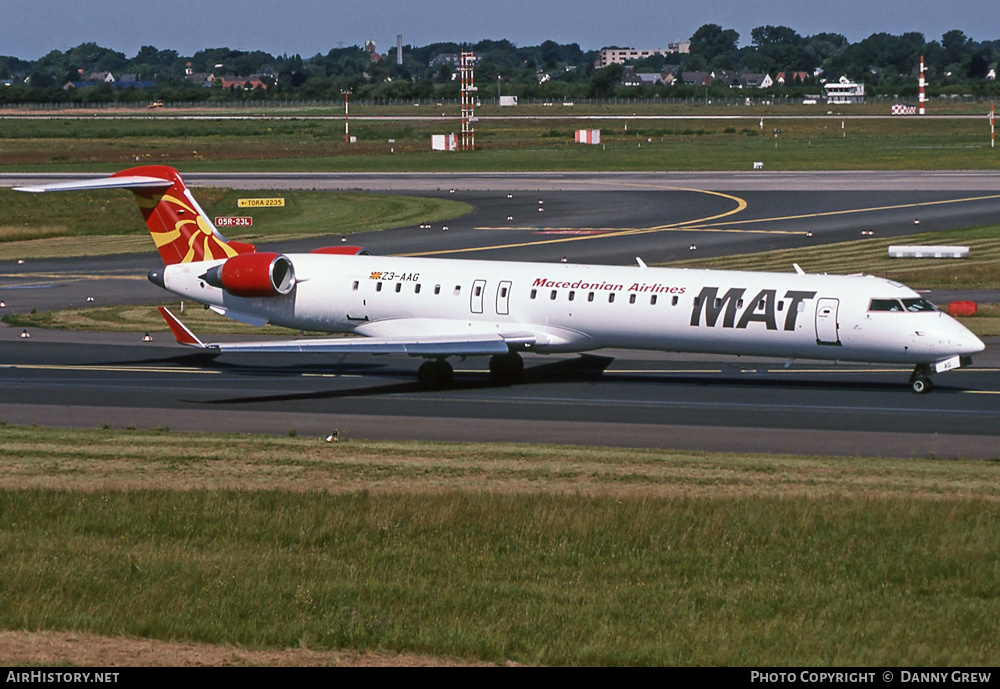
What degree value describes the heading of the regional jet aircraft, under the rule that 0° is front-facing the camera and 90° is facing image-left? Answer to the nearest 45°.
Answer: approximately 315°
